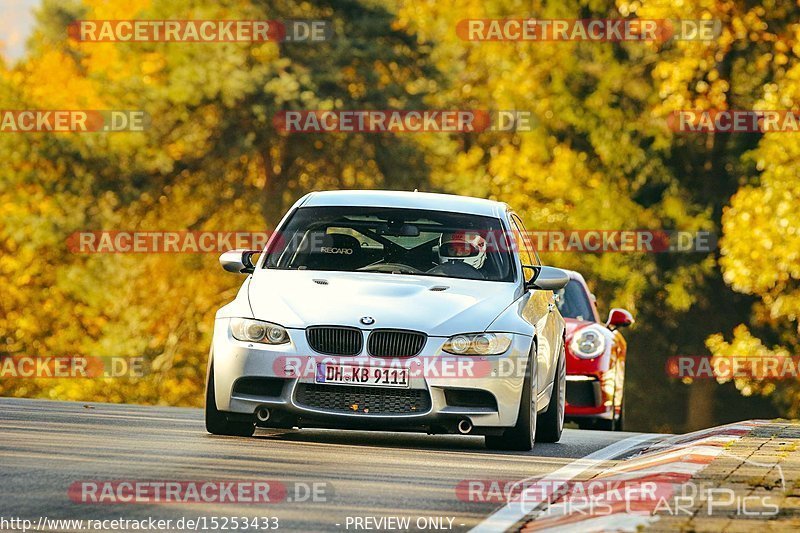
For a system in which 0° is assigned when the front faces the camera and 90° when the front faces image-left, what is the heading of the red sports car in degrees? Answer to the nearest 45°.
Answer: approximately 0°

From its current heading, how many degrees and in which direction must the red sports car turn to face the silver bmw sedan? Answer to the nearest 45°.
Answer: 0° — it already faces it

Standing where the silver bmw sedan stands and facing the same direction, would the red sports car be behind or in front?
behind

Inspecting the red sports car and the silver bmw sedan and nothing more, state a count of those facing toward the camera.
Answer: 2

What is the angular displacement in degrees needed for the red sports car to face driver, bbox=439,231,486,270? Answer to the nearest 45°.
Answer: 0° — it already faces them
